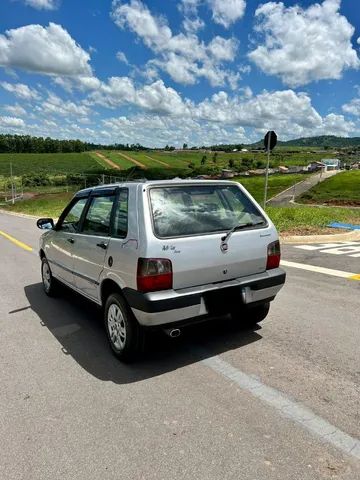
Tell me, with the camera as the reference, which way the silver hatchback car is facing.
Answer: facing away from the viewer and to the left of the viewer
